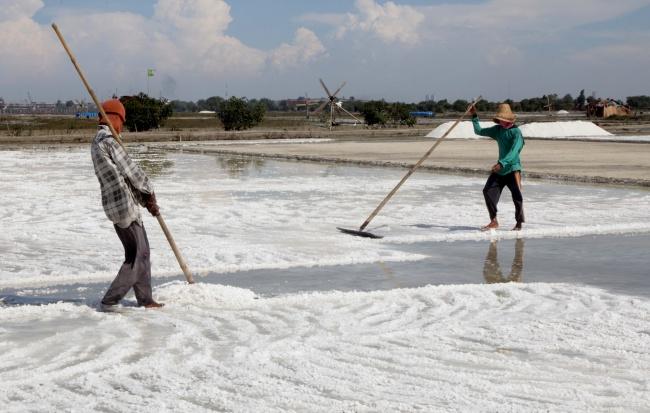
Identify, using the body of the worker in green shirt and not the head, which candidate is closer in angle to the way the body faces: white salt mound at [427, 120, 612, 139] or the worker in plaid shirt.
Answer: the worker in plaid shirt

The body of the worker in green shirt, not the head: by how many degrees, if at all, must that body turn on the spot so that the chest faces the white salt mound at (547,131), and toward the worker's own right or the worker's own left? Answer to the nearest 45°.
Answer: approximately 135° to the worker's own right

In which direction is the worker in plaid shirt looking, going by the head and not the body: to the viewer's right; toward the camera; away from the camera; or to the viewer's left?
to the viewer's right

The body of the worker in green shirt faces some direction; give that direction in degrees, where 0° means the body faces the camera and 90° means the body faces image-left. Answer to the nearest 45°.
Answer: approximately 45°

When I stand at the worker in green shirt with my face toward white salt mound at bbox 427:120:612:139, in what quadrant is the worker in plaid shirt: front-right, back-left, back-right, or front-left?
back-left

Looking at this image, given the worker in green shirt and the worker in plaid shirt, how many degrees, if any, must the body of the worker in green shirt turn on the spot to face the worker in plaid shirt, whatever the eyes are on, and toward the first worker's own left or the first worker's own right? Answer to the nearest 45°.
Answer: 0° — they already face them
